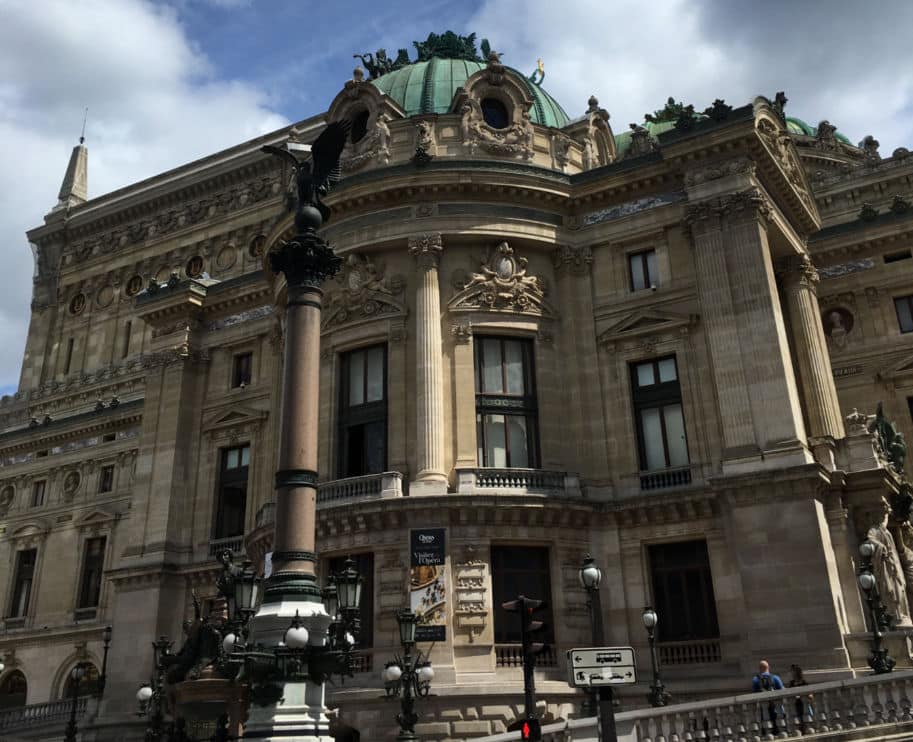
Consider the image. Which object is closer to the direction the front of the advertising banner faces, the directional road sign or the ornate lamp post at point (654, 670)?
the directional road sign

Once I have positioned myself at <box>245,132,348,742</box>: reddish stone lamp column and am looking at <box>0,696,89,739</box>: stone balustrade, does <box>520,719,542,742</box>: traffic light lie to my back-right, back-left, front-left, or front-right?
back-right

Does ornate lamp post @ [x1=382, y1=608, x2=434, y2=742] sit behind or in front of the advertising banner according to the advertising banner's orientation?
in front

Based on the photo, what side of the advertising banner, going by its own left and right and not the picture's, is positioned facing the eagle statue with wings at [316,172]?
front

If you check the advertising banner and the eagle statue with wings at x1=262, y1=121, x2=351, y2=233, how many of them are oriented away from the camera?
0

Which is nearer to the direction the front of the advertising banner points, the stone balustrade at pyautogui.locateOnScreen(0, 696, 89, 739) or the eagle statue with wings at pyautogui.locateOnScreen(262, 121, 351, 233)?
the eagle statue with wings

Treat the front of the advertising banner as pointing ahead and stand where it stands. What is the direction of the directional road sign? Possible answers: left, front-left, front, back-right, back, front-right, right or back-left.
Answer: front

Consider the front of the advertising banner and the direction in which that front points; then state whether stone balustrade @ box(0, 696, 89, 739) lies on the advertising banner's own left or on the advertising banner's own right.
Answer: on the advertising banner's own right

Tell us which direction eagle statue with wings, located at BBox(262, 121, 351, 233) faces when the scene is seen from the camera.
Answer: facing the viewer and to the left of the viewer

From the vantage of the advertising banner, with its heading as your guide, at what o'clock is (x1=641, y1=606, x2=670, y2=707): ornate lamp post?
The ornate lamp post is roughly at 10 o'clock from the advertising banner.

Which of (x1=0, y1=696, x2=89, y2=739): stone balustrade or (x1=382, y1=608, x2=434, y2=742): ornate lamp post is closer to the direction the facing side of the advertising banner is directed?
the ornate lamp post

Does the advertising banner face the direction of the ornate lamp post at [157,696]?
no

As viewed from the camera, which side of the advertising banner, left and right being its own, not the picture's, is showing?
front
